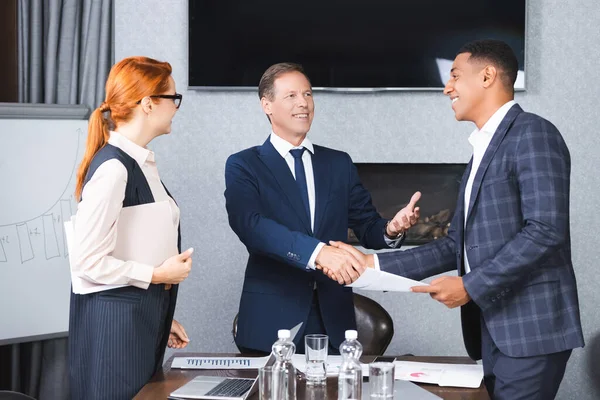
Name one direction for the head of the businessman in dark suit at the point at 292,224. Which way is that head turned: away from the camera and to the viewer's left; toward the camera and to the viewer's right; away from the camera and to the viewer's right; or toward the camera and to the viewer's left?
toward the camera and to the viewer's right

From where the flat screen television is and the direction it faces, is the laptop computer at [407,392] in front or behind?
in front

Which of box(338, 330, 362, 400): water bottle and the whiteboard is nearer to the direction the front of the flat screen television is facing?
the water bottle

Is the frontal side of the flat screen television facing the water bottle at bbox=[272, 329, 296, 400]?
yes

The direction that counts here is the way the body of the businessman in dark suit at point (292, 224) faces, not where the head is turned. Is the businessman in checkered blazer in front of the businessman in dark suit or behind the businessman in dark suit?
in front

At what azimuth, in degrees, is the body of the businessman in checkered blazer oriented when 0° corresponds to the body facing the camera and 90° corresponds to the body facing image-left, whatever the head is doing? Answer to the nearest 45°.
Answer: approximately 90°

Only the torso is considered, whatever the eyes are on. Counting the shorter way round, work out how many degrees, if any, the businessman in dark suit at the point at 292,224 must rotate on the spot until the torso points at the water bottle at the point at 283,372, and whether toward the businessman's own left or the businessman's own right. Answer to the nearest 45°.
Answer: approximately 45° to the businessman's own right

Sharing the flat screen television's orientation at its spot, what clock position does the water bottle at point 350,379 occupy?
The water bottle is roughly at 12 o'clock from the flat screen television.

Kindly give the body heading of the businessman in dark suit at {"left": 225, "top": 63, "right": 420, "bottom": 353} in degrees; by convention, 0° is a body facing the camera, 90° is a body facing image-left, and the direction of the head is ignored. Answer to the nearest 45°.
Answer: approximately 315°

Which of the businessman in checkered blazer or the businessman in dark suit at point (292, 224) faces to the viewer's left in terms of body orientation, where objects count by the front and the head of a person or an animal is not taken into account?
the businessman in checkered blazer

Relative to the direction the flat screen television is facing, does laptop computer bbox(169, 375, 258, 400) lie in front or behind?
in front

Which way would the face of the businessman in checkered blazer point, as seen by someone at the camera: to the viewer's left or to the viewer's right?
to the viewer's left
